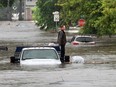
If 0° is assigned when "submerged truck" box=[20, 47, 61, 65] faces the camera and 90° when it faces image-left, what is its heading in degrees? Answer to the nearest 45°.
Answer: approximately 0°
